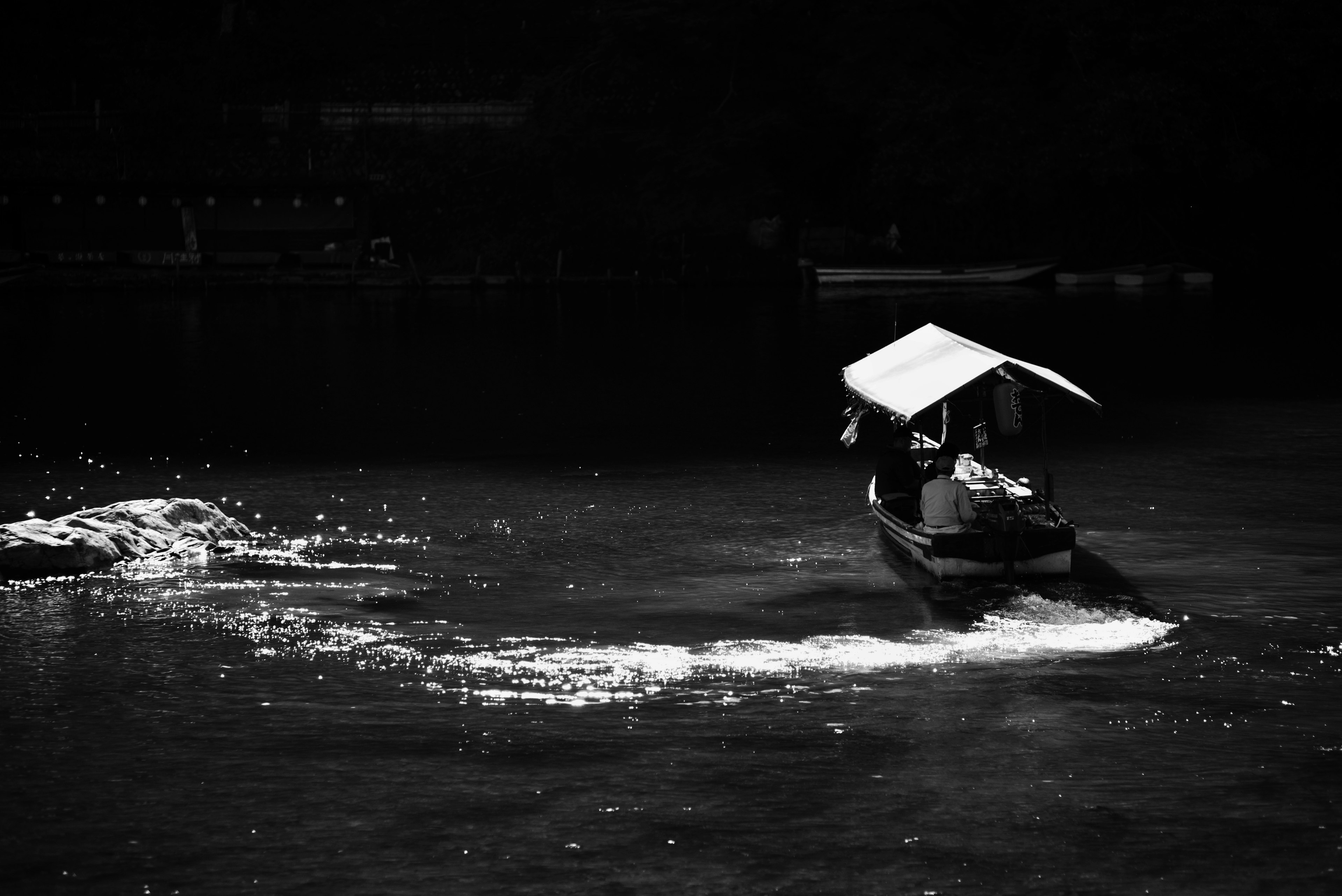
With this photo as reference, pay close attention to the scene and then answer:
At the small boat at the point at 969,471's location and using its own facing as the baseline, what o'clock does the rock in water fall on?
The rock in water is roughly at 10 o'clock from the small boat.

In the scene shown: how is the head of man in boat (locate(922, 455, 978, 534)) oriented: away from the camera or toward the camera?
away from the camera

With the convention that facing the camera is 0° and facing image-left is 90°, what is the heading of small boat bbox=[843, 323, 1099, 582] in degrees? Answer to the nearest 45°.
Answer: approximately 135°
